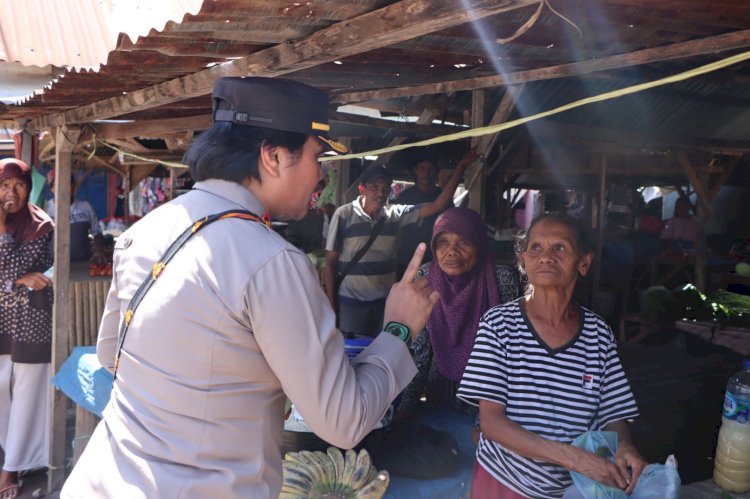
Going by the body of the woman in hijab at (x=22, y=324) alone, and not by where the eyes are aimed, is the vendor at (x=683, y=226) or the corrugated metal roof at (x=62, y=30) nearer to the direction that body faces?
the corrugated metal roof

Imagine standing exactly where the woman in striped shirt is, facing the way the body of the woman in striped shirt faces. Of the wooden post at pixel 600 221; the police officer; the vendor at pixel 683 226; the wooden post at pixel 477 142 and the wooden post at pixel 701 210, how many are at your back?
4

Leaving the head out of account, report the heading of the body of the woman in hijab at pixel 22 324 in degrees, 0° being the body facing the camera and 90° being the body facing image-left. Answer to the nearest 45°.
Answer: approximately 0°

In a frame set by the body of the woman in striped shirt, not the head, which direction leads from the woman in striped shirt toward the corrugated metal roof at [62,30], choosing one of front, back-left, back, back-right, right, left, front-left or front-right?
right

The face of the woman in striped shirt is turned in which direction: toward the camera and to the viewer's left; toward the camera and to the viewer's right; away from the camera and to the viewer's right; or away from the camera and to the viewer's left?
toward the camera and to the viewer's left

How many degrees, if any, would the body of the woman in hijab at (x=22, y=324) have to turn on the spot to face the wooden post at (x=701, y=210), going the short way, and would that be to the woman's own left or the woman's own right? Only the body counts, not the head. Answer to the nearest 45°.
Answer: approximately 90° to the woman's own left

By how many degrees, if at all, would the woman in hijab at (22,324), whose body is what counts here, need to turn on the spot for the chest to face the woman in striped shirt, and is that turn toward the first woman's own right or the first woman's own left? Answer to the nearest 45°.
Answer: approximately 45° to the first woman's own left

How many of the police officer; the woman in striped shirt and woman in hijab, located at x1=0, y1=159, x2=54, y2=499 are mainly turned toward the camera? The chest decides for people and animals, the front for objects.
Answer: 2

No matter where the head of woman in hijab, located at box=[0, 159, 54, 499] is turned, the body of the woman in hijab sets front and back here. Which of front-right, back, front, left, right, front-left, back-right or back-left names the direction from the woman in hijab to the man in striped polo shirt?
left

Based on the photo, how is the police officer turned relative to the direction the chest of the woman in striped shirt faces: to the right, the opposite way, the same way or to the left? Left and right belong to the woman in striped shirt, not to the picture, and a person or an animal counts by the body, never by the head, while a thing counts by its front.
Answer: the opposite way

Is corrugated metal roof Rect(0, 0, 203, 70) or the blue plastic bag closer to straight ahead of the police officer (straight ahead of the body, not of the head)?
the blue plastic bag

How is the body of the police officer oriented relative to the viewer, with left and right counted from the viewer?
facing away from the viewer and to the right of the viewer
